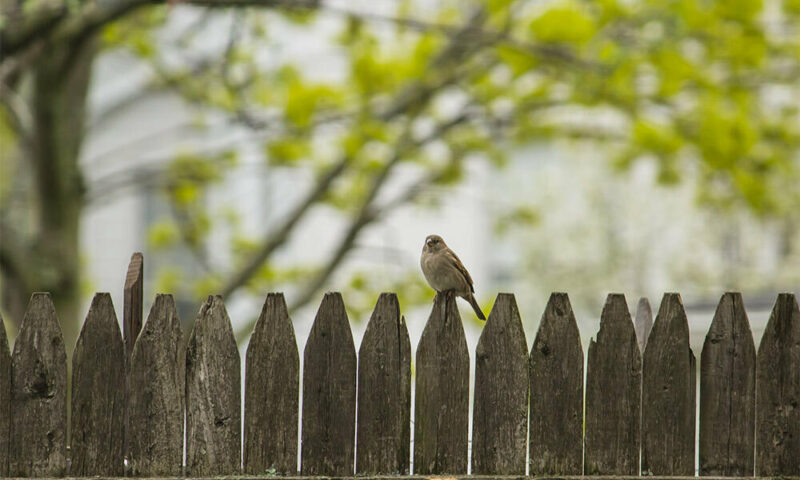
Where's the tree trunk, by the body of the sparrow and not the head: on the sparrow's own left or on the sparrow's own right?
on the sparrow's own right

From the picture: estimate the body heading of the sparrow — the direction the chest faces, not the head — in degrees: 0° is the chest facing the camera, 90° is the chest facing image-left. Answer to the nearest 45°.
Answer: approximately 45°
